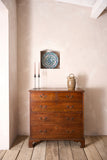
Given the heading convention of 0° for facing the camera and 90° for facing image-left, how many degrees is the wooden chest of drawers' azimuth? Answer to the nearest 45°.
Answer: approximately 0°

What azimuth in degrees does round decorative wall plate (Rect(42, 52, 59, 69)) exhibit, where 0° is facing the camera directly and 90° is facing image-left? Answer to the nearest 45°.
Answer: approximately 0°

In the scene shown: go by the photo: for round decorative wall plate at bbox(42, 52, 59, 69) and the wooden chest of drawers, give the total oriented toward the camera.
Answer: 2
